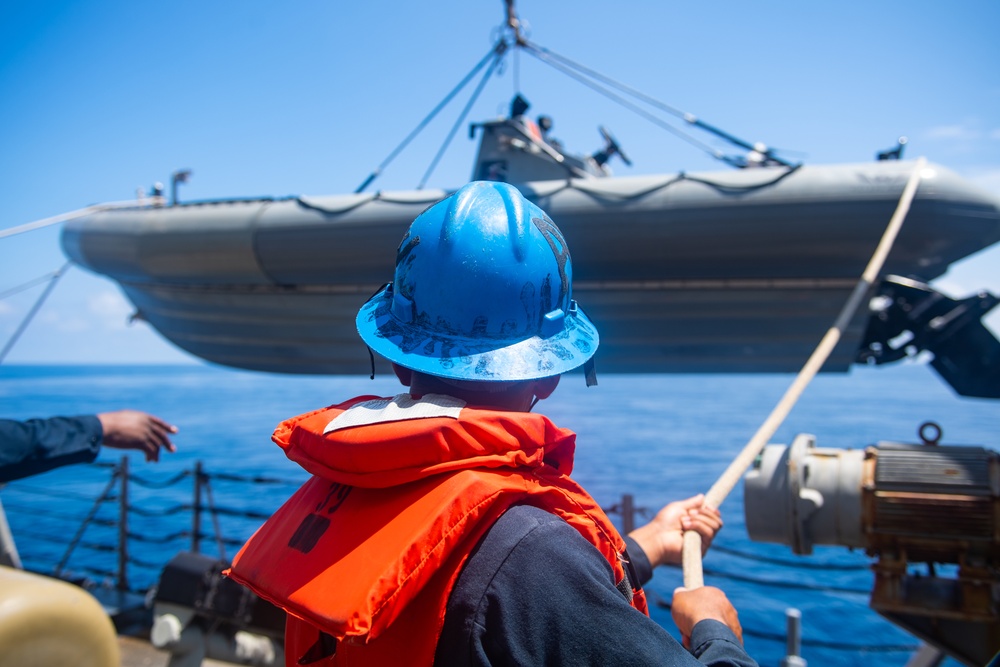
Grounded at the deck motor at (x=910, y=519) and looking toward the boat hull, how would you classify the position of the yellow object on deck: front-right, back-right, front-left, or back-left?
back-left

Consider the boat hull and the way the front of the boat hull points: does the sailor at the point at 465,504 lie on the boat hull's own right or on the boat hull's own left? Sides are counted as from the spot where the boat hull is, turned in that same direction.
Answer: on the boat hull's own left

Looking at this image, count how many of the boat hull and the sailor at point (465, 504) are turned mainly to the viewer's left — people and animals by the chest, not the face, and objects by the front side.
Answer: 1

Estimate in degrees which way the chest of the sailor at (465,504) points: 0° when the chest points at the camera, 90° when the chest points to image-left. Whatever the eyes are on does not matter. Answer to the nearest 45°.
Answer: approximately 225°

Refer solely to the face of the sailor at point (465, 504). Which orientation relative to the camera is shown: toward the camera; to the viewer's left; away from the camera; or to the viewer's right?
away from the camera

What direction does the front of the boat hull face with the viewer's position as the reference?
facing to the left of the viewer
